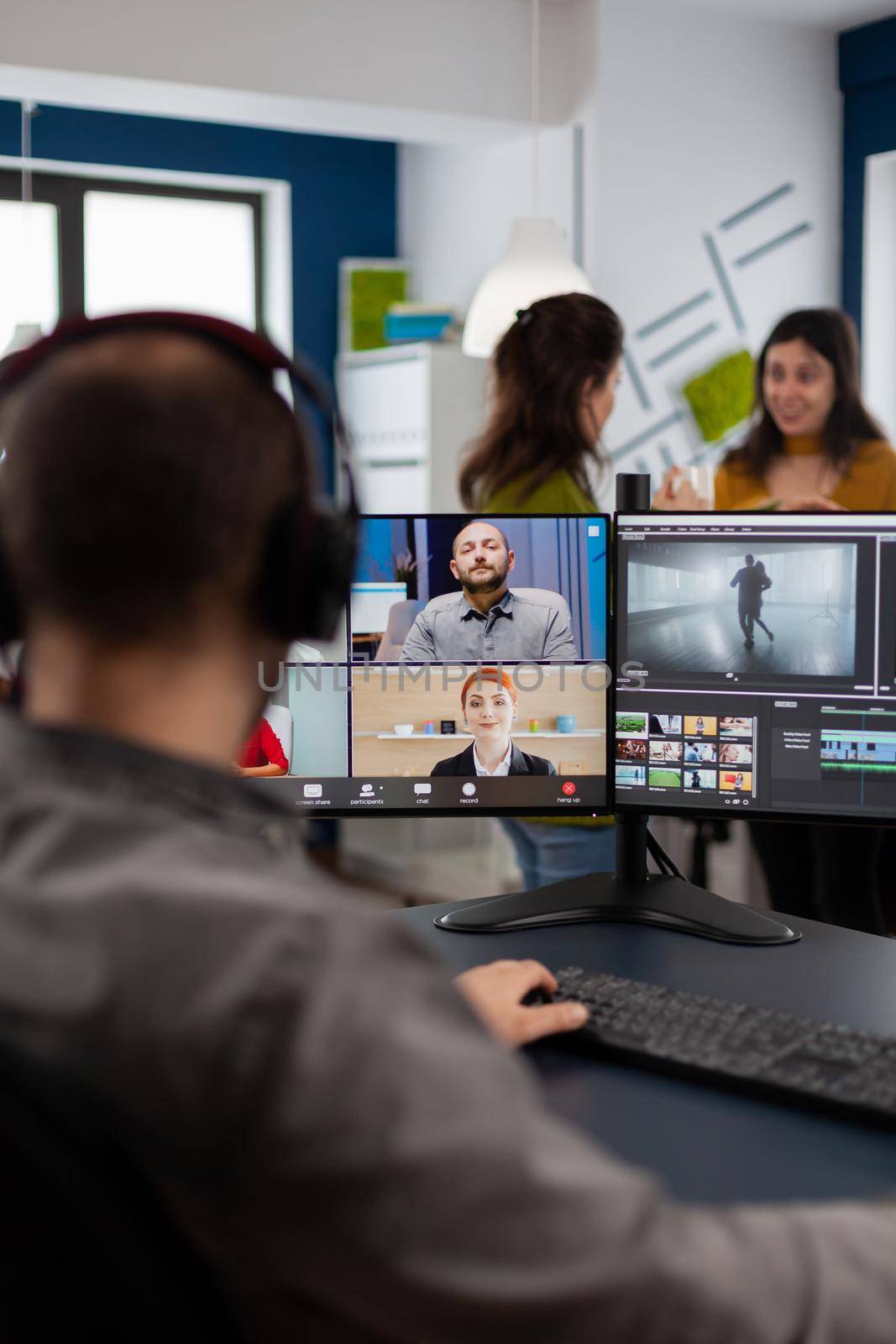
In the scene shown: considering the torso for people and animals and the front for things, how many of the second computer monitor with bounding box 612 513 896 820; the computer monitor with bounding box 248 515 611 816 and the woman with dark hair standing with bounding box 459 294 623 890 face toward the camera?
2

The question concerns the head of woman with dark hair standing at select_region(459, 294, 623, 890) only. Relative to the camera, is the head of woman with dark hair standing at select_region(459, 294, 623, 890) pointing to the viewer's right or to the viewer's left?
to the viewer's right

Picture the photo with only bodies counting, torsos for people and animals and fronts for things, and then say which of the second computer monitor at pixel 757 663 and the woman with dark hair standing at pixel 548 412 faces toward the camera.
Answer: the second computer monitor

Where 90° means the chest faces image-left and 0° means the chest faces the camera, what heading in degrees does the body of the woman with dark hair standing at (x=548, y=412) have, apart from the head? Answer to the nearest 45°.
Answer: approximately 225°

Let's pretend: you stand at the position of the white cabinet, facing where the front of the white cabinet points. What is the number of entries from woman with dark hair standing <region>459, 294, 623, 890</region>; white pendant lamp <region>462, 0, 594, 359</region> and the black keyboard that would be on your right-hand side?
0

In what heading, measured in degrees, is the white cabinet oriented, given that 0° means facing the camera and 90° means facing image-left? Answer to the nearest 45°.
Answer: approximately 45°

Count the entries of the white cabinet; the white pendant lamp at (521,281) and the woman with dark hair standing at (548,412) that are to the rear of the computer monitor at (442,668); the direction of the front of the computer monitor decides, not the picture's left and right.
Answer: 3

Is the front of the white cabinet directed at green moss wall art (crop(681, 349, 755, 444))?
no

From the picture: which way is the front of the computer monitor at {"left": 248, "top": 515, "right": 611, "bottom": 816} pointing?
toward the camera

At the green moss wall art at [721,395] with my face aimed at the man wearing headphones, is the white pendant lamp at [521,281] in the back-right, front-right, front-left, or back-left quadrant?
front-right

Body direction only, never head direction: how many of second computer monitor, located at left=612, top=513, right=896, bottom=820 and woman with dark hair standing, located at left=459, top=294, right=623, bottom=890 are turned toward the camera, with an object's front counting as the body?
1

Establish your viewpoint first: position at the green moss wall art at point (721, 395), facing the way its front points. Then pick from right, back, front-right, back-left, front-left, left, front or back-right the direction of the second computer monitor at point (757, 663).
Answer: front-left

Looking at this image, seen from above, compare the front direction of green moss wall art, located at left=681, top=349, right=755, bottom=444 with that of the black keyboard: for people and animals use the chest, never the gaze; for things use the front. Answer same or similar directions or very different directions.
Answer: same or similar directions

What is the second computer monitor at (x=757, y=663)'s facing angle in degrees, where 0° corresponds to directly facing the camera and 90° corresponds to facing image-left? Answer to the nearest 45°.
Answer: approximately 0°

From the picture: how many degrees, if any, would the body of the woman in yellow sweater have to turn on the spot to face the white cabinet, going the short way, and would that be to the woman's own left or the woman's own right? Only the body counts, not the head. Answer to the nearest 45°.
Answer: approximately 90° to the woman's own right

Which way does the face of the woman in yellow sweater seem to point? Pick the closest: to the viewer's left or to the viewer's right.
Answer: to the viewer's left

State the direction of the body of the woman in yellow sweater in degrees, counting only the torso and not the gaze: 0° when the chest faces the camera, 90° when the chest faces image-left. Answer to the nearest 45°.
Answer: approximately 45°

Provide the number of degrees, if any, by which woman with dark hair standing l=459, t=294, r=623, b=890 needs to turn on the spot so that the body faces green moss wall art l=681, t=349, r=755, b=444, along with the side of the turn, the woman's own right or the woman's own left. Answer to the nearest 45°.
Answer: approximately 45° to the woman's own left

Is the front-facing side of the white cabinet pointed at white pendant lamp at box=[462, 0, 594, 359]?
no

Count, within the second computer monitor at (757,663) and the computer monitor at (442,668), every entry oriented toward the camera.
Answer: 2

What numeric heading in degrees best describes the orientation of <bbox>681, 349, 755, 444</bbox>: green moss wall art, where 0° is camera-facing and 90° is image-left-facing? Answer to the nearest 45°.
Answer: approximately 45°
